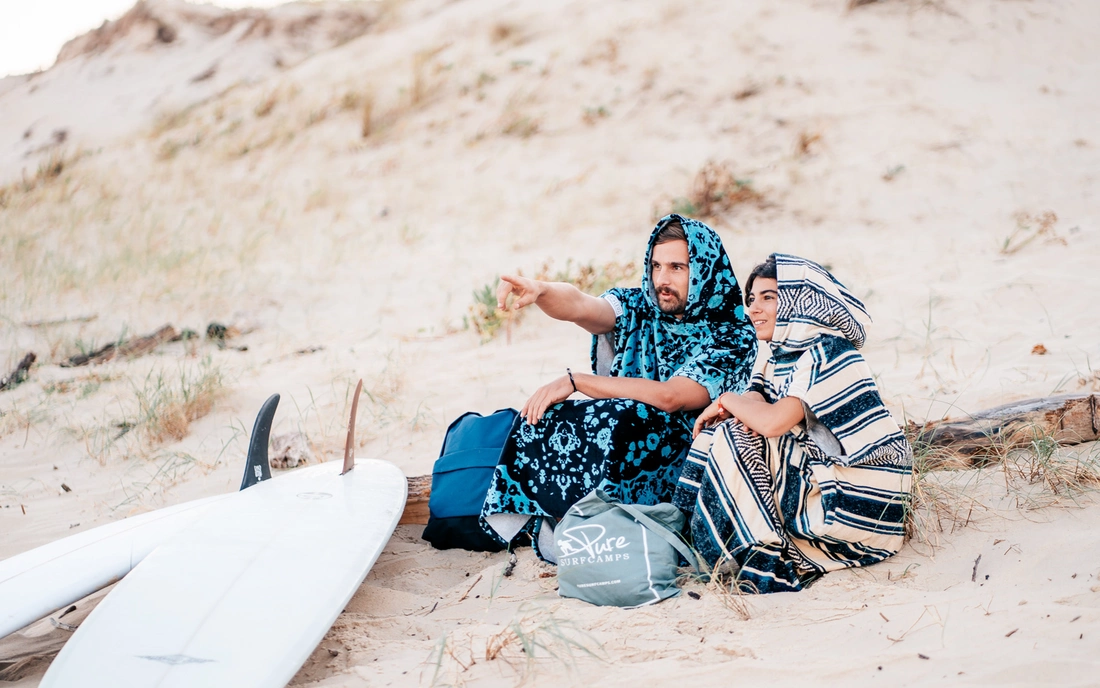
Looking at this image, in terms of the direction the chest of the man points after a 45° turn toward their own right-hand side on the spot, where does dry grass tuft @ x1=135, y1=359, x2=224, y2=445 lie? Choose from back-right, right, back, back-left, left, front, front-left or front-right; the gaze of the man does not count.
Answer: front-right

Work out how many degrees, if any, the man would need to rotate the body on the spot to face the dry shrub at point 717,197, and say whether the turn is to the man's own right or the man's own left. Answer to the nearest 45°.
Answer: approximately 135° to the man's own right

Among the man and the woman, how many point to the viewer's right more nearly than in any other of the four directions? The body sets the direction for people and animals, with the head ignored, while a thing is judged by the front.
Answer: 0

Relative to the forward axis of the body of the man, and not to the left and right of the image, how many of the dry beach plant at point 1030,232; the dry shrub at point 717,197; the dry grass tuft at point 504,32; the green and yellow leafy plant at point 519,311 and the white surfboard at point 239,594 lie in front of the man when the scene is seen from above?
1

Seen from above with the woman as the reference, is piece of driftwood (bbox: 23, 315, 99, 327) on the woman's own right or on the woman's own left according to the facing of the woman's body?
on the woman's own right

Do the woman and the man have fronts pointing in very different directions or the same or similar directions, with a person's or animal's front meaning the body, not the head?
same or similar directions

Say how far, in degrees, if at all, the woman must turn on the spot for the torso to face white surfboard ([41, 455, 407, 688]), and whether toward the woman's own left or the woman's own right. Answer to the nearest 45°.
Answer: approximately 45° to the woman's own right

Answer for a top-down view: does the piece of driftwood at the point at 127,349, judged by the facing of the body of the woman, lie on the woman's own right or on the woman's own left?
on the woman's own right

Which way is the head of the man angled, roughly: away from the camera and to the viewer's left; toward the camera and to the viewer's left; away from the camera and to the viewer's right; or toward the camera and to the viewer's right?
toward the camera and to the viewer's left

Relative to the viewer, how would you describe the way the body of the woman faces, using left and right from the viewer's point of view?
facing the viewer and to the left of the viewer

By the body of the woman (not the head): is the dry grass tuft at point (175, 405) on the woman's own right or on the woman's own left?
on the woman's own right

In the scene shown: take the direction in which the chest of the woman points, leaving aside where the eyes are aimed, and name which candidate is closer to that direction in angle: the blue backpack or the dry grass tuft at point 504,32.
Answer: the blue backpack
